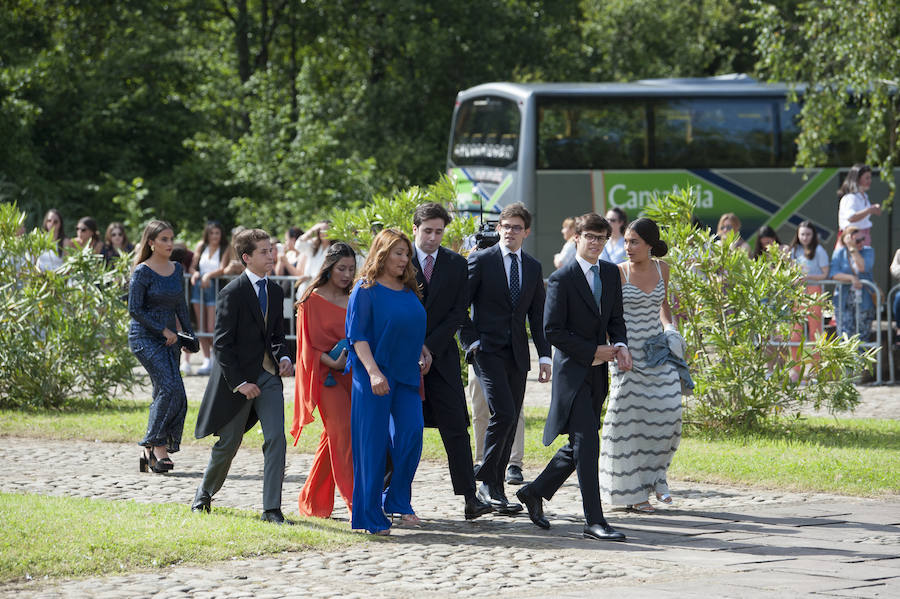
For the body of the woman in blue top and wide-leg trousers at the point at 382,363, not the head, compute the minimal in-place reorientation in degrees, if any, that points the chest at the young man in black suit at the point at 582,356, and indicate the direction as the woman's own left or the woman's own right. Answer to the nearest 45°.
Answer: approximately 45° to the woman's own left

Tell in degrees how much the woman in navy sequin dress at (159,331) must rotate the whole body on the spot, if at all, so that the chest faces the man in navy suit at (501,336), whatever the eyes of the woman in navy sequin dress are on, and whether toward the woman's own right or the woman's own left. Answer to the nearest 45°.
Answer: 0° — they already face them

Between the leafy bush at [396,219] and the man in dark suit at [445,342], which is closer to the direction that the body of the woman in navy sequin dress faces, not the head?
the man in dark suit

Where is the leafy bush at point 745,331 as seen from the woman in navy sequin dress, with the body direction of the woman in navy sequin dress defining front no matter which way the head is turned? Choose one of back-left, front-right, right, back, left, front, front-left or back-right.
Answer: front-left

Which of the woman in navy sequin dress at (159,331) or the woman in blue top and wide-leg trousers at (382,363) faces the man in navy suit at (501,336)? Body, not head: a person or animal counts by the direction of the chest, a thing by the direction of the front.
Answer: the woman in navy sequin dress

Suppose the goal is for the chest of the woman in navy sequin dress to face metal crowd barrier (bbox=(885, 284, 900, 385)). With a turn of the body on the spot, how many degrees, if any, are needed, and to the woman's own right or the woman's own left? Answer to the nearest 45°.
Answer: approximately 90° to the woman's own left

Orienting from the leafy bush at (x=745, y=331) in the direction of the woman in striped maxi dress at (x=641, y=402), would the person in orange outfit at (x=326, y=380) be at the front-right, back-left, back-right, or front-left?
front-right

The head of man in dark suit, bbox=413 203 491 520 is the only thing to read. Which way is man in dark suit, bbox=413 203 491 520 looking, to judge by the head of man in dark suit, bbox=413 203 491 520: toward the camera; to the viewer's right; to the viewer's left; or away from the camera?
toward the camera

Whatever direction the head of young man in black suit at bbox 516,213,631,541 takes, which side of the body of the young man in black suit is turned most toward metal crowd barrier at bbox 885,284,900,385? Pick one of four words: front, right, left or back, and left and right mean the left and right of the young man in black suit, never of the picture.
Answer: left

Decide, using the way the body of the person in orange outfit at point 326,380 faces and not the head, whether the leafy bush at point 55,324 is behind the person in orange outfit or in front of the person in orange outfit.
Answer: behind

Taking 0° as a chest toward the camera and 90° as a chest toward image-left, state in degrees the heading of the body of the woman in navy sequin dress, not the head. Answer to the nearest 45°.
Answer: approximately 315°

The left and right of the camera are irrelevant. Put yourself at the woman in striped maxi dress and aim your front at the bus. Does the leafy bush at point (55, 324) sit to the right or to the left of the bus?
left
